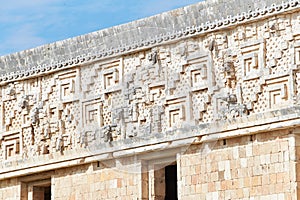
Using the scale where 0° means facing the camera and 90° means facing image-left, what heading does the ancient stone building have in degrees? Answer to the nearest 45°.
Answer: approximately 45°
